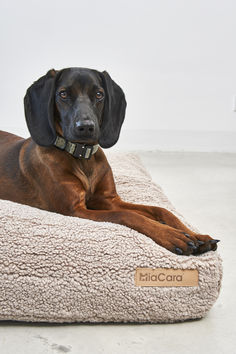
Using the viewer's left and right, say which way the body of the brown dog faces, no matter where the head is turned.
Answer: facing the viewer and to the right of the viewer
